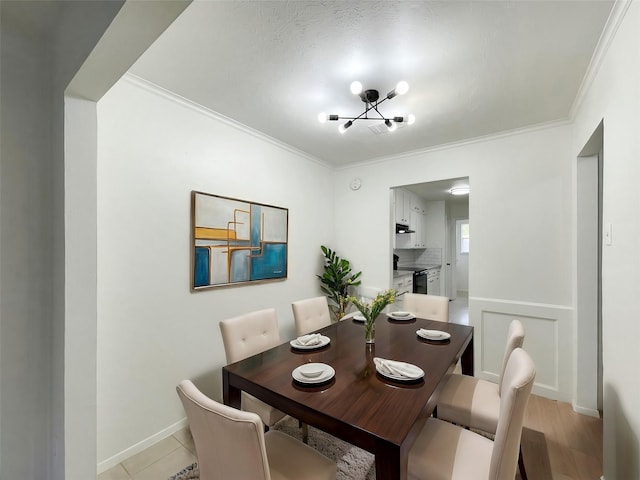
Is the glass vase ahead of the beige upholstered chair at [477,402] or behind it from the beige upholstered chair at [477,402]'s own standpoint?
ahead

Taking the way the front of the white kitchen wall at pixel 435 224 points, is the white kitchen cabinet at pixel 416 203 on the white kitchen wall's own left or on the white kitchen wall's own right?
on the white kitchen wall's own right

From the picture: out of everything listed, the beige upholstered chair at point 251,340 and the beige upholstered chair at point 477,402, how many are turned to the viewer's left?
1

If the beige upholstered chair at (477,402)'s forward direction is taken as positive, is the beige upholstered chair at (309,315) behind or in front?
in front

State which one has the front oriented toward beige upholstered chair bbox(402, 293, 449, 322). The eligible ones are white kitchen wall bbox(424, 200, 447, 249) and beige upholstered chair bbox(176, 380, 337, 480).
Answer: beige upholstered chair bbox(176, 380, 337, 480)

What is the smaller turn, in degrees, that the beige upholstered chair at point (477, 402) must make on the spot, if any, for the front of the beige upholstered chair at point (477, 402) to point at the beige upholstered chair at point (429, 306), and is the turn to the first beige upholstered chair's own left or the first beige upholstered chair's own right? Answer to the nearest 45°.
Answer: approximately 45° to the first beige upholstered chair's own right

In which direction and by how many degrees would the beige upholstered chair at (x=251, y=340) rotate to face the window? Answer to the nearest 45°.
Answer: approximately 90° to its left

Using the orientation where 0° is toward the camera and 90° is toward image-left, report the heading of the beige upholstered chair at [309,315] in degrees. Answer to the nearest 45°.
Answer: approximately 315°

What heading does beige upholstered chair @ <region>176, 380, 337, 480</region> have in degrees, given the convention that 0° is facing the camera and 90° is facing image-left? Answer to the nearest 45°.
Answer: approximately 225°

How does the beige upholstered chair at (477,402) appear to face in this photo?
to the viewer's left

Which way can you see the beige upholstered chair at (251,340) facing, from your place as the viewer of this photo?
facing the viewer and to the right of the viewer
